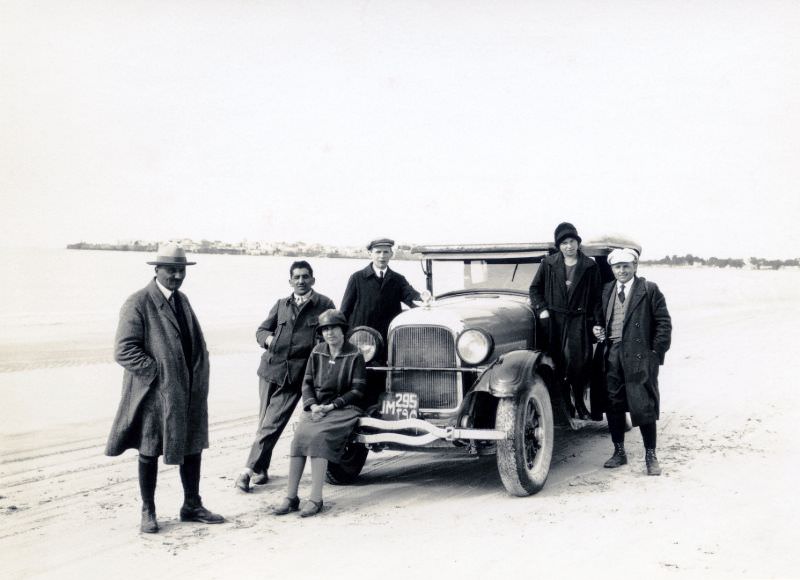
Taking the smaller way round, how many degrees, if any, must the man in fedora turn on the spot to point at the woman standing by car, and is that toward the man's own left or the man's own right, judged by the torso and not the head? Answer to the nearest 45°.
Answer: approximately 45° to the man's own left

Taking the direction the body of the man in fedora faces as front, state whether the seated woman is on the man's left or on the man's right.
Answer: on the man's left

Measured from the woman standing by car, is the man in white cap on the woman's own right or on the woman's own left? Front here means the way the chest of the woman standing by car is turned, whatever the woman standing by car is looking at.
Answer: on the woman's own left

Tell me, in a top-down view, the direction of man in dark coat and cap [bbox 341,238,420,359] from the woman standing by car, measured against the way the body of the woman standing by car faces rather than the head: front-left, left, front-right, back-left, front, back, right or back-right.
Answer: right

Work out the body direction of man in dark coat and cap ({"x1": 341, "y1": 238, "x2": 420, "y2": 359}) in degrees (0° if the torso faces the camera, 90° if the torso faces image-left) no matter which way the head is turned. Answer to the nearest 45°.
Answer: approximately 0°

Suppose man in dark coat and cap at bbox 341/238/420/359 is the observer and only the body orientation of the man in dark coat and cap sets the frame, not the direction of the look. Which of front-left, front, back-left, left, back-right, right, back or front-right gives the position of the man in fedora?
front-right

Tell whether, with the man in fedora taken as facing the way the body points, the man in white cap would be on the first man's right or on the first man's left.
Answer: on the first man's left

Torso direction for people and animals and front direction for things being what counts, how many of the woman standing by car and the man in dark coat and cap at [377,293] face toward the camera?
2

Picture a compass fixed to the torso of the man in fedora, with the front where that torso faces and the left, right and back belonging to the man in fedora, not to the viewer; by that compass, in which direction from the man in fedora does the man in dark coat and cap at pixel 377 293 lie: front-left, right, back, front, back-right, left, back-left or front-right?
left

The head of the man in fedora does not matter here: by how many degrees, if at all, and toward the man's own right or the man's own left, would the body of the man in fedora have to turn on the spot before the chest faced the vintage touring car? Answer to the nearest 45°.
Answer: approximately 45° to the man's own left

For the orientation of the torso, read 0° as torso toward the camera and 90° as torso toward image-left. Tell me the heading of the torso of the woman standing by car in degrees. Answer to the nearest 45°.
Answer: approximately 0°

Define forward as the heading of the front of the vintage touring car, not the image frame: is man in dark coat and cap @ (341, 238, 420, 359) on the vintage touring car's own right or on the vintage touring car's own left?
on the vintage touring car's own right
